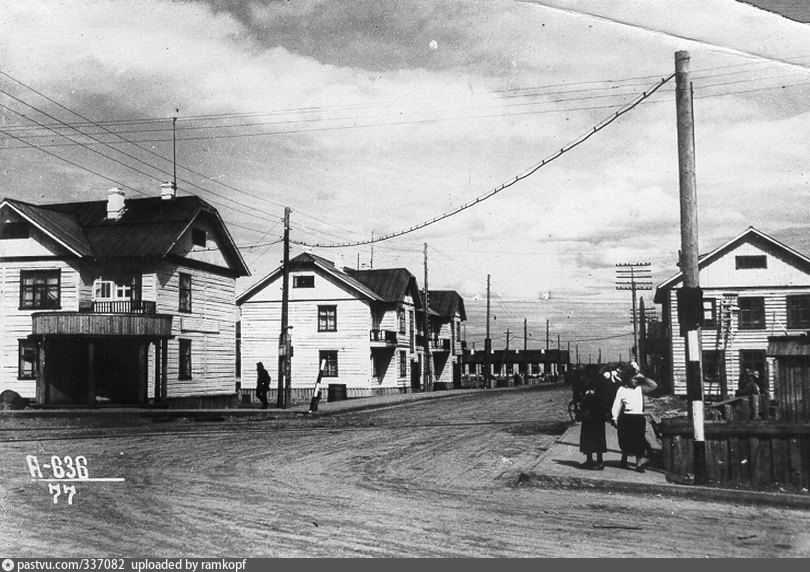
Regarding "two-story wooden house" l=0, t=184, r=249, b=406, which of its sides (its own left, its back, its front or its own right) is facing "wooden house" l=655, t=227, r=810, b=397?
left

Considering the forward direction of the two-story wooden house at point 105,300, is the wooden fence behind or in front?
in front

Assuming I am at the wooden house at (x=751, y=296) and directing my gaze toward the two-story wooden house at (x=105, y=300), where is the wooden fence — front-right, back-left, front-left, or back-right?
front-left

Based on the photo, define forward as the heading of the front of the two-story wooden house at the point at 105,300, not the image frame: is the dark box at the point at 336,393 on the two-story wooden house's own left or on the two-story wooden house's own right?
on the two-story wooden house's own left

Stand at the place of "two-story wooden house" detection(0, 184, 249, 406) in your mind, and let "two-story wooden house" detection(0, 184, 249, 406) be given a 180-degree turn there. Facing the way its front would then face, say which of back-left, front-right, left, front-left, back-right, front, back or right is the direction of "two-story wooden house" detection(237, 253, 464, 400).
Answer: front-right

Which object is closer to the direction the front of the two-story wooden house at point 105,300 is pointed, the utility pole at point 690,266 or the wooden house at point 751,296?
the utility pole

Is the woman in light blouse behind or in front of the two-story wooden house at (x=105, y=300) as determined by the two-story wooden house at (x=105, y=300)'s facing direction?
in front

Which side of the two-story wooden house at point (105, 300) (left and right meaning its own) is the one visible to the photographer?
front

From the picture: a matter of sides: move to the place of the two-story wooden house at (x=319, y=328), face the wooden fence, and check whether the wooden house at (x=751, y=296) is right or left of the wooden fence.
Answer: left
